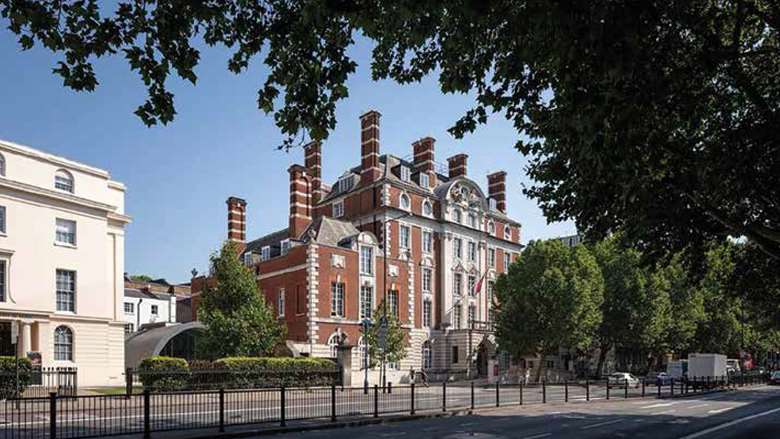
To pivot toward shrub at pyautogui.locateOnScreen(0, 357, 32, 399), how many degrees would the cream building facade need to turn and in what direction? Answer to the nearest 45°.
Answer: approximately 45° to its right

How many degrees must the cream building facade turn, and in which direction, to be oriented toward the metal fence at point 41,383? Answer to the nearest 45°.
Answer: approximately 45° to its right

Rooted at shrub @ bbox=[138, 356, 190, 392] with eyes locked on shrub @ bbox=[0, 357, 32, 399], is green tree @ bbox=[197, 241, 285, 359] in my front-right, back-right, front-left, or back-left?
back-right
